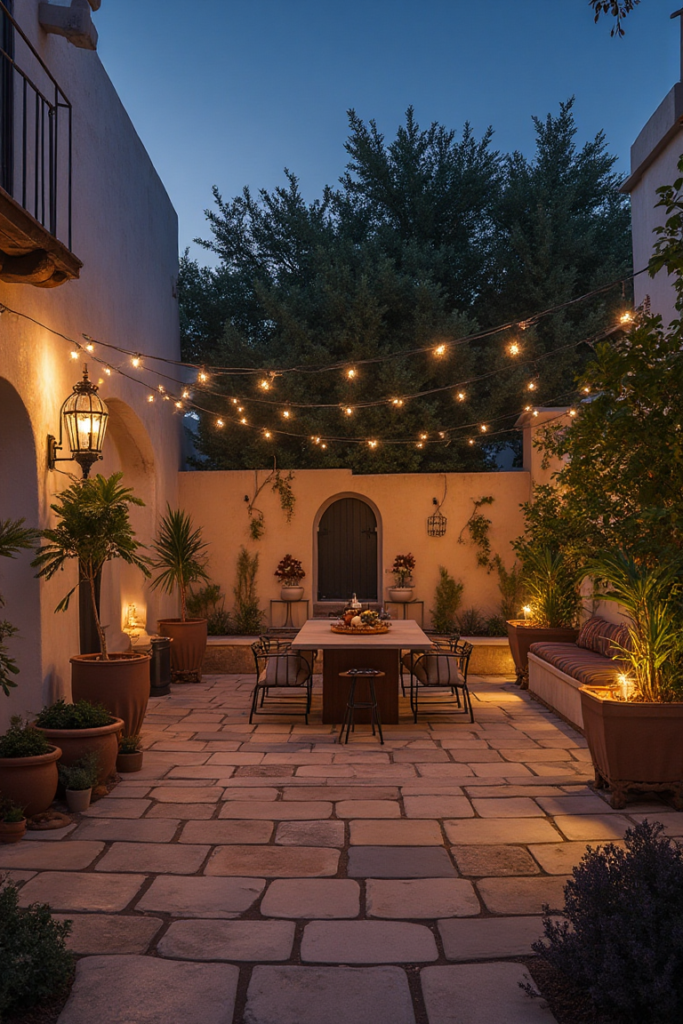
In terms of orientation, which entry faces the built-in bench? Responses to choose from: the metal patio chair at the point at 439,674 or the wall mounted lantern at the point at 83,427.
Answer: the wall mounted lantern

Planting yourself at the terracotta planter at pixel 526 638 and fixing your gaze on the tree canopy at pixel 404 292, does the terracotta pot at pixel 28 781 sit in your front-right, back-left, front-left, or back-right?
back-left

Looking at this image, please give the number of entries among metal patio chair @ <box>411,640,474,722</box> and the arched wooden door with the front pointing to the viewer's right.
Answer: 0

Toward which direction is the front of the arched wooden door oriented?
toward the camera

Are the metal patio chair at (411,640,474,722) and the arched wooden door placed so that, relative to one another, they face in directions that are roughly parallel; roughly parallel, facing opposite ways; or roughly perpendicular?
roughly perpendicular

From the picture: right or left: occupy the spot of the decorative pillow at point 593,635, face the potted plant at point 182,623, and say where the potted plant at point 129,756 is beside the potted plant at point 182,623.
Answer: left

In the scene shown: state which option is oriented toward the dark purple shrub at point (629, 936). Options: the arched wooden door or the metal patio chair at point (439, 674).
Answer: the arched wooden door

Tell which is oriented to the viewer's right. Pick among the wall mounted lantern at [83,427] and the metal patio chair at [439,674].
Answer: the wall mounted lantern

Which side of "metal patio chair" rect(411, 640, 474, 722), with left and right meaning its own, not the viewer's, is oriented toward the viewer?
left

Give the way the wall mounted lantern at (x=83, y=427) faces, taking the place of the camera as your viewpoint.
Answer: facing to the right of the viewer

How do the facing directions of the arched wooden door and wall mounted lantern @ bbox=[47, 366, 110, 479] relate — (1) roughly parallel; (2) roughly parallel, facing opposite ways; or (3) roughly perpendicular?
roughly perpendicular

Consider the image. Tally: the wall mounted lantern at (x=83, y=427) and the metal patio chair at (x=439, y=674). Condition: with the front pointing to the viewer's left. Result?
1

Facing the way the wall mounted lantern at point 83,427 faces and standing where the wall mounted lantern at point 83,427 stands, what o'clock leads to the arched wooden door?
The arched wooden door is roughly at 10 o'clock from the wall mounted lantern.

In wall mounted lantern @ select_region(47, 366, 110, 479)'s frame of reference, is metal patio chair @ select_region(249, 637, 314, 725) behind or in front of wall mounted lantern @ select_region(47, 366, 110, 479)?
in front
